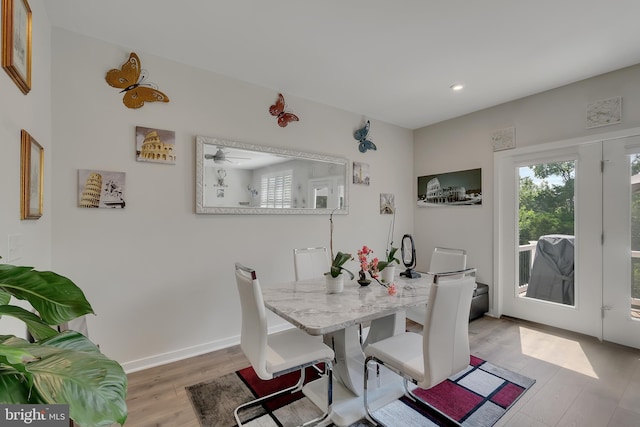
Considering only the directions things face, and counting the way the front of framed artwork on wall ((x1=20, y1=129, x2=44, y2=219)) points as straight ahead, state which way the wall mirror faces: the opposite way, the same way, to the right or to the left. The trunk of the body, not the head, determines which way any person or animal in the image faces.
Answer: to the right

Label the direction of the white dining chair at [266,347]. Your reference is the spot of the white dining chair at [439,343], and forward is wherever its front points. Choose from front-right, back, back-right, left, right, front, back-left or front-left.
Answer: front-left

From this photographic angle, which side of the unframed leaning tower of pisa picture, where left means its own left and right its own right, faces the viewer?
front

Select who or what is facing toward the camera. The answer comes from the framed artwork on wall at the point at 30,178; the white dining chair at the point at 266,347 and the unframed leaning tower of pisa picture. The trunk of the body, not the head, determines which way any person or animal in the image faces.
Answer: the unframed leaning tower of pisa picture

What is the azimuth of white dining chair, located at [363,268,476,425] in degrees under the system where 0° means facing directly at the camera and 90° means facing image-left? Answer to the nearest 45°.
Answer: approximately 135°

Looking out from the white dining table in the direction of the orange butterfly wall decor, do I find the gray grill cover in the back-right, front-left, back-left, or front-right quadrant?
back-right

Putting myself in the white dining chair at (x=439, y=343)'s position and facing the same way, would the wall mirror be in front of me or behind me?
in front

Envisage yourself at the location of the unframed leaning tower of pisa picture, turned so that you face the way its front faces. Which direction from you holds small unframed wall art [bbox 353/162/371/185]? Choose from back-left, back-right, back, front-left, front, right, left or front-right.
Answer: left

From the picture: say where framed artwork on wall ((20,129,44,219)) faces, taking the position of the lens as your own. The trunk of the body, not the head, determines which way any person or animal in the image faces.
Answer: facing to the right of the viewer

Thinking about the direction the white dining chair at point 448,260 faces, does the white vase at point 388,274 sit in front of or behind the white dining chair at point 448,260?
in front

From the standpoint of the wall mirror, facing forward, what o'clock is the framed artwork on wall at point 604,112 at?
The framed artwork on wall is roughly at 11 o'clock from the wall mirror.

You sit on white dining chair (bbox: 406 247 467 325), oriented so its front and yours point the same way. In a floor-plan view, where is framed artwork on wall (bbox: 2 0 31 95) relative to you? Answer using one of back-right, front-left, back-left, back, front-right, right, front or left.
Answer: front

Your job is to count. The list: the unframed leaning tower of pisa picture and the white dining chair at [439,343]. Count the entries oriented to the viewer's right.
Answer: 0

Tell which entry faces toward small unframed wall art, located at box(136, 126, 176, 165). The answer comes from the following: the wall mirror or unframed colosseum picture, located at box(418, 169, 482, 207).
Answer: the unframed colosseum picture

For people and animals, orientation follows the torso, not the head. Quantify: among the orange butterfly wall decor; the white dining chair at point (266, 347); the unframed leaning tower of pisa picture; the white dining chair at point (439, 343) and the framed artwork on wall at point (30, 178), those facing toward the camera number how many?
2

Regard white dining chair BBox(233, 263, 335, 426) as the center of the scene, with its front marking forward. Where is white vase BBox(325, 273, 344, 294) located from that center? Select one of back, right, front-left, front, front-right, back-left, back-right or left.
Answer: front

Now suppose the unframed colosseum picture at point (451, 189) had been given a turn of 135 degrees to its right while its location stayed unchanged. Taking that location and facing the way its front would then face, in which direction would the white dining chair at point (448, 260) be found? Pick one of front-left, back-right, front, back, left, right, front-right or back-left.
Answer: back

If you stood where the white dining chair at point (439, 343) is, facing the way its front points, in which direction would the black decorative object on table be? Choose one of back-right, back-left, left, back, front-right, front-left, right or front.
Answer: front-right

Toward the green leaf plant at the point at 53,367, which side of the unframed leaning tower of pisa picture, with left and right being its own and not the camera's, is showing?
front
